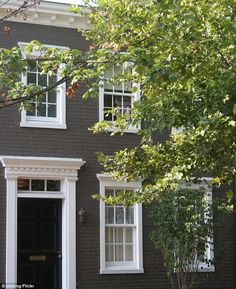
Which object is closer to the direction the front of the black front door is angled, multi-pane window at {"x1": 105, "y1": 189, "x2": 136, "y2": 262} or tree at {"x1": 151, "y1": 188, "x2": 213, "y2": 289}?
the tree

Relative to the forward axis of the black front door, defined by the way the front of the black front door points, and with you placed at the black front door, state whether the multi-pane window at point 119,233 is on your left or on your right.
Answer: on your left

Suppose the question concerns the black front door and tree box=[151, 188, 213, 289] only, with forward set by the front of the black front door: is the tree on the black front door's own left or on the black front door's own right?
on the black front door's own left

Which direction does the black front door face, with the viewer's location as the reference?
facing the viewer
